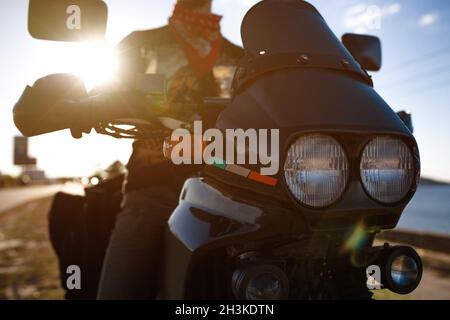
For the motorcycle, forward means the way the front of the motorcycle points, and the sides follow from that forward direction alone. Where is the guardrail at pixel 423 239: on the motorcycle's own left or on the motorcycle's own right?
on the motorcycle's own left

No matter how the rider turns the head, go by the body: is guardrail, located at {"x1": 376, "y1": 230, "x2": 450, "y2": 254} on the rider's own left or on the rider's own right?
on the rider's own left

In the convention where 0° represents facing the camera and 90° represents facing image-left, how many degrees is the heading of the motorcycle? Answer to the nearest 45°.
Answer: approximately 315°

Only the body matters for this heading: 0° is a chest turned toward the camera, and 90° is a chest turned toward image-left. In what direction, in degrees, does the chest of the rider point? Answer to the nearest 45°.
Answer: approximately 315°
